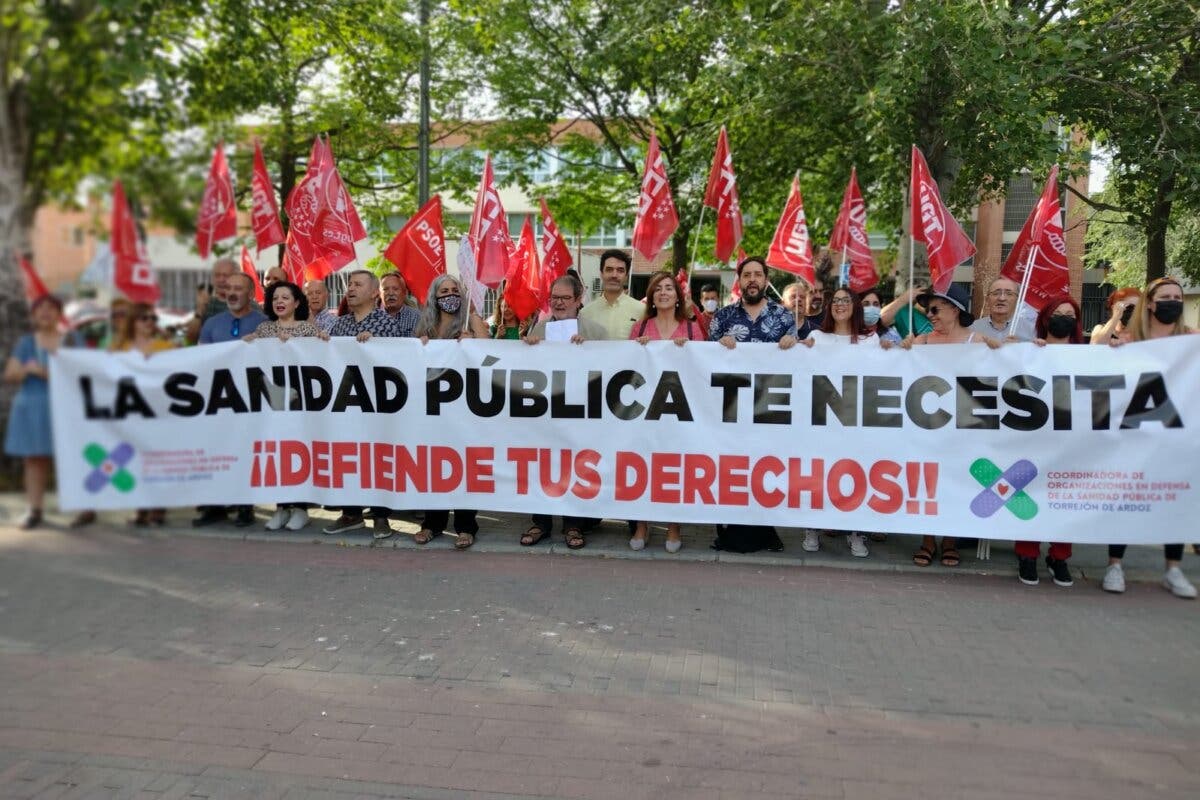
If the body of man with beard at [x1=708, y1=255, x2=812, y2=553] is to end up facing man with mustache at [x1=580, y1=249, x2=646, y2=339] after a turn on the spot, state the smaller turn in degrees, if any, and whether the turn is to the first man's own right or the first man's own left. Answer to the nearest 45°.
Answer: approximately 90° to the first man's own right

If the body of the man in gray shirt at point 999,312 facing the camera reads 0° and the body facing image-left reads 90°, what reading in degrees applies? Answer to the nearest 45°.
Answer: approximately 0°

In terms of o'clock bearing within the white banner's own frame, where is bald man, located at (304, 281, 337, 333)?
The bald man is roughly at 3 o'clock from the white banner.

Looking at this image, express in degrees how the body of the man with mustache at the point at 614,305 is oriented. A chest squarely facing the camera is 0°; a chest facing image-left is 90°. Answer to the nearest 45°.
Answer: approximately 0°
